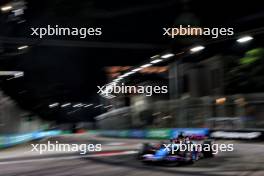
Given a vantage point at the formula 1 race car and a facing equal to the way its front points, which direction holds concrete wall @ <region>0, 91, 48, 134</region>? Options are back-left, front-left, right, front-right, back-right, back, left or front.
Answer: right

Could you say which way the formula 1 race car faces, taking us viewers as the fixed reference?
facing the viewer and to the left of the viewer

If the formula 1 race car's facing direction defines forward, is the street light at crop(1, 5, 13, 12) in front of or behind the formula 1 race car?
in front
